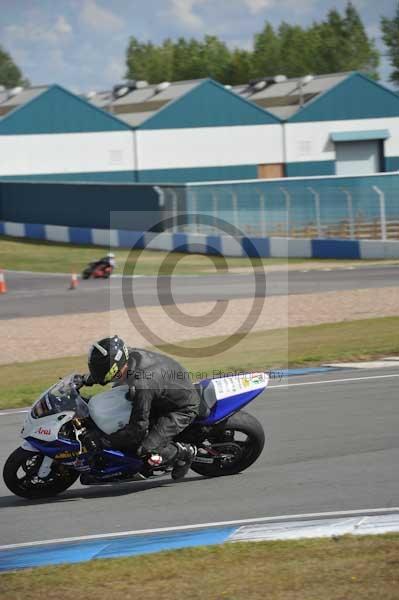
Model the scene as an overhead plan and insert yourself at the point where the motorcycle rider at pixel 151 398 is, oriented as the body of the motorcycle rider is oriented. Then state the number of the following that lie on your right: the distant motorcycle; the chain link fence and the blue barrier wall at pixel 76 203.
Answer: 3

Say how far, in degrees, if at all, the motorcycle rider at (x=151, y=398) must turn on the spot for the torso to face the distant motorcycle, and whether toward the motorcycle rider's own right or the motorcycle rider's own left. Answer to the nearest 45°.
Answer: approximately 90° to the motorcycle rider's own right

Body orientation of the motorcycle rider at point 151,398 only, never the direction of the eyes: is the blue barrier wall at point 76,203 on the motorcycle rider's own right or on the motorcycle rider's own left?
on the motorcycle rider's own right

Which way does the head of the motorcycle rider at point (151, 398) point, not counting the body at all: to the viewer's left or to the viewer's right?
to the viewer's left

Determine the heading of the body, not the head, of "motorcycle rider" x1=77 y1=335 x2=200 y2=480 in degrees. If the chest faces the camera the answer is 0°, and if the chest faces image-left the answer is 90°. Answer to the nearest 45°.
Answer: approximately 90°

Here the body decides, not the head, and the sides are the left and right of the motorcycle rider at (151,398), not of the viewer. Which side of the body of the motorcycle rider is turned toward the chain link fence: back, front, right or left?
right

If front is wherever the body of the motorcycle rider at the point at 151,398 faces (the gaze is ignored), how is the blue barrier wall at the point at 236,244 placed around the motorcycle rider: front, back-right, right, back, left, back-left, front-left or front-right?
right
